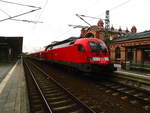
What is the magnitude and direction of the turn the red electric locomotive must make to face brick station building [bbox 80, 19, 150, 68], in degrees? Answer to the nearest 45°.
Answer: approximately 90° to its left

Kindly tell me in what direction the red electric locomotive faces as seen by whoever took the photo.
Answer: facing the viewer and to the right of the viewer
